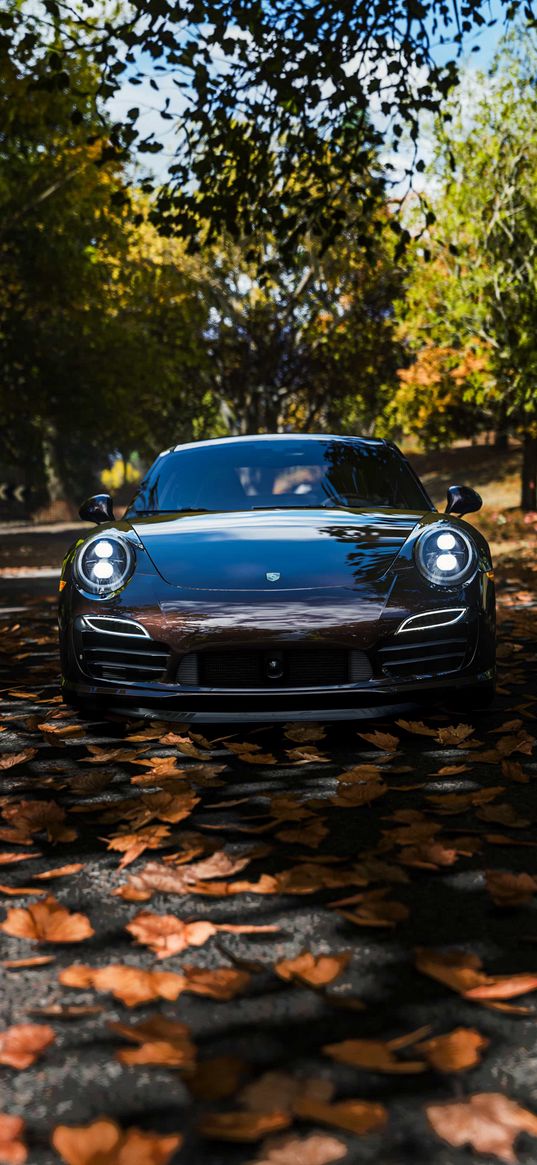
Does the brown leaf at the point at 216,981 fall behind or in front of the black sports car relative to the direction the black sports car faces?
in front

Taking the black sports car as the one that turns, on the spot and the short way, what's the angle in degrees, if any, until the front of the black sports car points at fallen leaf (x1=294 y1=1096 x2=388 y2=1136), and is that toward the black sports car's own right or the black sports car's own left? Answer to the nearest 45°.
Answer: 0° — it already faces it

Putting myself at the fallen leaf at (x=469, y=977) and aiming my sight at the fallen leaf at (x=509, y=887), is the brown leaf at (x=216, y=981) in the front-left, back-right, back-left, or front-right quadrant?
back-left

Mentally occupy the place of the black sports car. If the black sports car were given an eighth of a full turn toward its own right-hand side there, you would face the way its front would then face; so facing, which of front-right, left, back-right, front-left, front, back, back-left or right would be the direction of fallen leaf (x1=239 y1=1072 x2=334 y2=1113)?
front-left

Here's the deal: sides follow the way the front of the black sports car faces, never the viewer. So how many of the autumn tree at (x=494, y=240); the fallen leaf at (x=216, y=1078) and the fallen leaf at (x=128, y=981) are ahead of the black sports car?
2

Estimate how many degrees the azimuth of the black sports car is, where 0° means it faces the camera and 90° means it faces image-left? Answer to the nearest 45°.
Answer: approximately 0°

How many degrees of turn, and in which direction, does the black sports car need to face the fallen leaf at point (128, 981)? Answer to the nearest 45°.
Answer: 0° — it already faces it

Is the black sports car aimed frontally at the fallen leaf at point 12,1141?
yes

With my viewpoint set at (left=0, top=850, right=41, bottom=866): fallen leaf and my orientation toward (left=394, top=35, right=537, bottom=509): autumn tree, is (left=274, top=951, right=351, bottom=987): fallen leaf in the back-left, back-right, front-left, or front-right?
back-right

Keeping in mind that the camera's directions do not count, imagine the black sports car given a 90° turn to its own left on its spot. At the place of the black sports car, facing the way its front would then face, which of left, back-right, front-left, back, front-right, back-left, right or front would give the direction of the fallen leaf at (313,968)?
right

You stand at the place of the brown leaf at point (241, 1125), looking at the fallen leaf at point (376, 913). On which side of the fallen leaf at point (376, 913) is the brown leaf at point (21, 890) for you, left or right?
left

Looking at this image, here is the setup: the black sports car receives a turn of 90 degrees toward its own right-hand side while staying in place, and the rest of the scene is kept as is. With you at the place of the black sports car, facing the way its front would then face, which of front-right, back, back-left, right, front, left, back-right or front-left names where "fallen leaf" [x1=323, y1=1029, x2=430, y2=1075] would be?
left

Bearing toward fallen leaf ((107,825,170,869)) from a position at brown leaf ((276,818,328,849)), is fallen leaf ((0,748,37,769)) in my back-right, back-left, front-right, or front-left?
front-right

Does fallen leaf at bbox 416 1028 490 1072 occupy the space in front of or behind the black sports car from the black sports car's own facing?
in front

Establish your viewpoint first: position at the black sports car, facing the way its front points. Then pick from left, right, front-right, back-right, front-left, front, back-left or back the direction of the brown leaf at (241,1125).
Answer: front

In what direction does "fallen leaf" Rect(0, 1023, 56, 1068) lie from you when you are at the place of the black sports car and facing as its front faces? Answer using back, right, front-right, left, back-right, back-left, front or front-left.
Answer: front

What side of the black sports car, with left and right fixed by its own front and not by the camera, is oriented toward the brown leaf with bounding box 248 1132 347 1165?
front

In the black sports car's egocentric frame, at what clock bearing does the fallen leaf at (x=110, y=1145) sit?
The fallen leaf is roughly at 12 o'clock from the black sports car.

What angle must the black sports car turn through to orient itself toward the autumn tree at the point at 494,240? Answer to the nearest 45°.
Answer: approximately 180°

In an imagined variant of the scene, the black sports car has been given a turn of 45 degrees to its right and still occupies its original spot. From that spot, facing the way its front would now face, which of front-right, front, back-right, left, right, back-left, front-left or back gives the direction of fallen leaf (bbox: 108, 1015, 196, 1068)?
front-left
